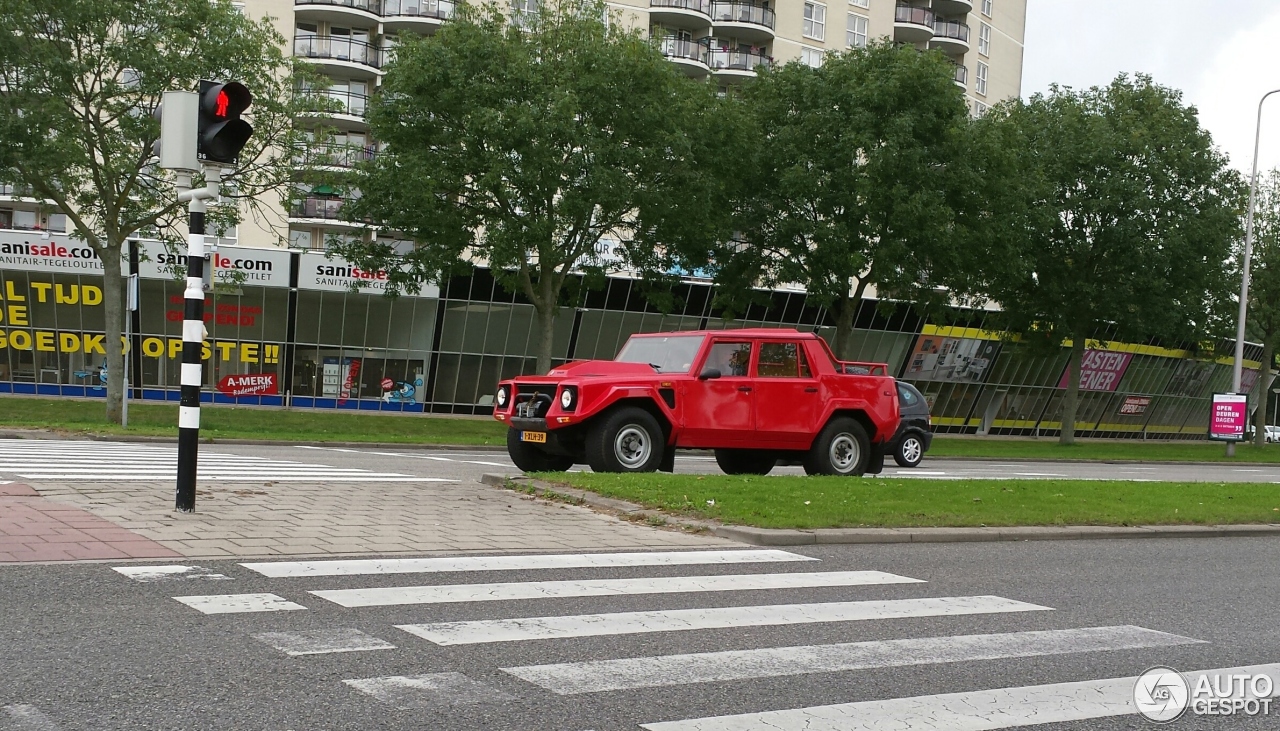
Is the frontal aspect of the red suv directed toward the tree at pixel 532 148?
no

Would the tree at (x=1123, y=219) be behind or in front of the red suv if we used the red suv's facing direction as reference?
behind

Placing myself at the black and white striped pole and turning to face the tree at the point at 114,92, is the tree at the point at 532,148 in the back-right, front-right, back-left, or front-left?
front-right

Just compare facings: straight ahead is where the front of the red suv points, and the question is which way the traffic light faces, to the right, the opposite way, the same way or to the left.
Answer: to the left

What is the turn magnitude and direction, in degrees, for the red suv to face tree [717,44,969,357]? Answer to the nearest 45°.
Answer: approximately 135° to its right

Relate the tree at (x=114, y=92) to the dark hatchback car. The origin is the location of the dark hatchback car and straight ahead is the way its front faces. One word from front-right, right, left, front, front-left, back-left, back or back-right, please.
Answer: front-right

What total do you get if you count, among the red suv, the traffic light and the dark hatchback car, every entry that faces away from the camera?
0

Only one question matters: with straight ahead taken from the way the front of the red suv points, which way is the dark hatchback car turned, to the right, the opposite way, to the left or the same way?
the same way

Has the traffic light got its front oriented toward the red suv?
no

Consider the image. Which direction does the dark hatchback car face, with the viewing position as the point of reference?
facing the viewer and to the left of the viewer

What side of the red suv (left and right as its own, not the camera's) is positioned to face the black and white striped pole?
front

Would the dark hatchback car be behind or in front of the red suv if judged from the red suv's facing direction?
behind

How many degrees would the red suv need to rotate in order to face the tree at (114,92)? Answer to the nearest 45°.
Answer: approximately 90° to its right
